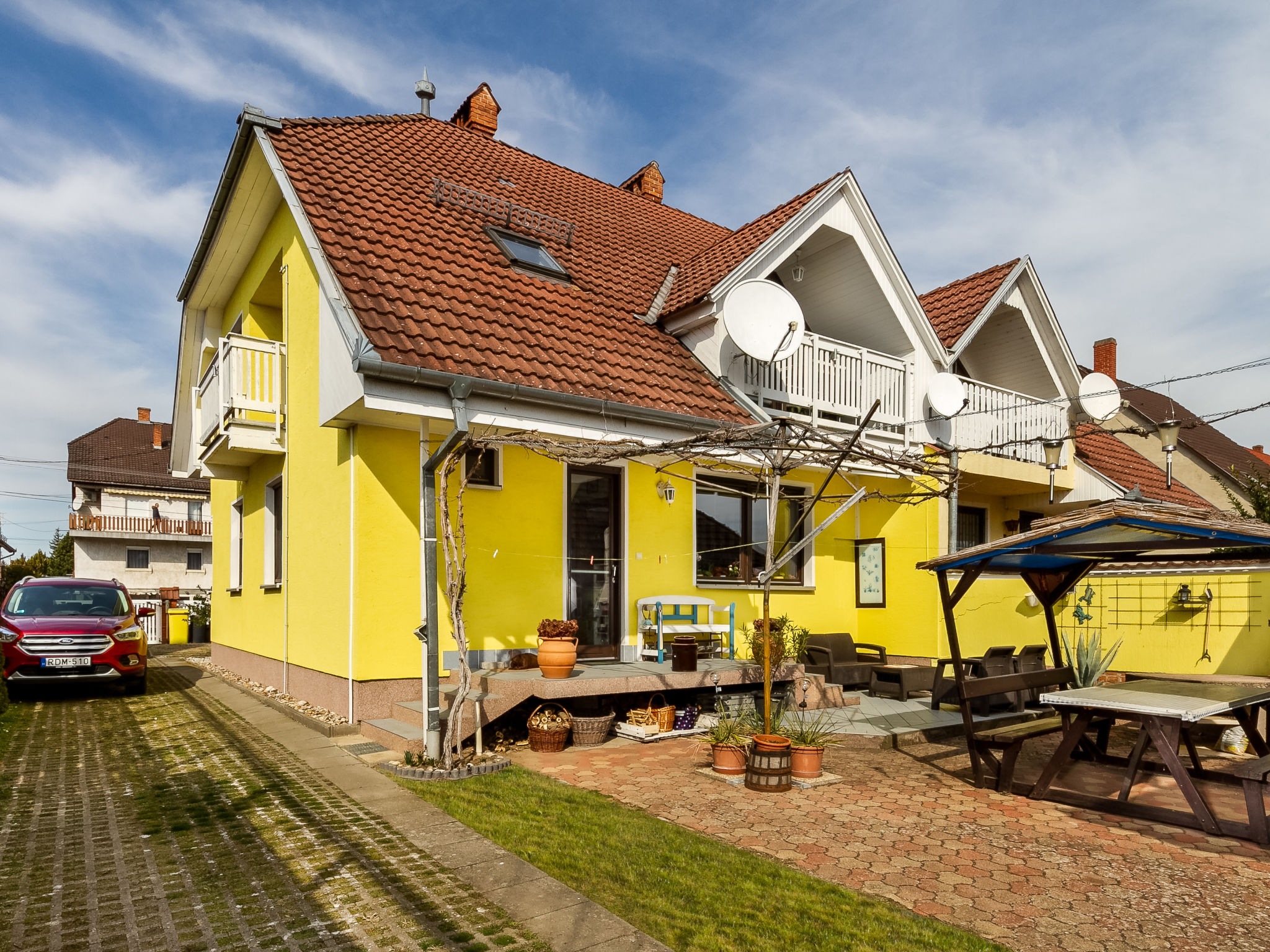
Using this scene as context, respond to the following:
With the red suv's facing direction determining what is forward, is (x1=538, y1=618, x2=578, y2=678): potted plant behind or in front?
in front

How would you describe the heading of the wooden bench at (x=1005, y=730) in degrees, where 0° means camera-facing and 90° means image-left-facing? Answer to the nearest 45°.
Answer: approximately 315°

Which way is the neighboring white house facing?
toward the camera

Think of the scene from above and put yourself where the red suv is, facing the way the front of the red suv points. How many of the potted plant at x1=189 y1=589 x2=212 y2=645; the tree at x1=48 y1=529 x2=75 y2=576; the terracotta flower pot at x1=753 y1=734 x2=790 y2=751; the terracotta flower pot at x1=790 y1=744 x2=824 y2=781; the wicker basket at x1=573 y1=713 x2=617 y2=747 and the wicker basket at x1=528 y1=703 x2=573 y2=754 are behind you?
2

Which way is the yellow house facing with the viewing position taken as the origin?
facing the viewer and to the right of the viewer

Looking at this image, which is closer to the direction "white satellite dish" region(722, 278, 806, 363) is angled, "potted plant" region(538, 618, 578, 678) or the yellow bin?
the potted plant

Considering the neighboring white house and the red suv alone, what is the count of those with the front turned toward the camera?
2

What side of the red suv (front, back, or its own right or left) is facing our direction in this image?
front

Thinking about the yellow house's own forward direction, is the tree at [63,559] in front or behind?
behind

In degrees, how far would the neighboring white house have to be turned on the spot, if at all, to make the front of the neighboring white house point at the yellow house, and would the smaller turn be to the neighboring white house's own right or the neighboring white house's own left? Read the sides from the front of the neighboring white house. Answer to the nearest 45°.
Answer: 0° — it already faces it

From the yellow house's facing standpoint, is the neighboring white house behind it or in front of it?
behind
